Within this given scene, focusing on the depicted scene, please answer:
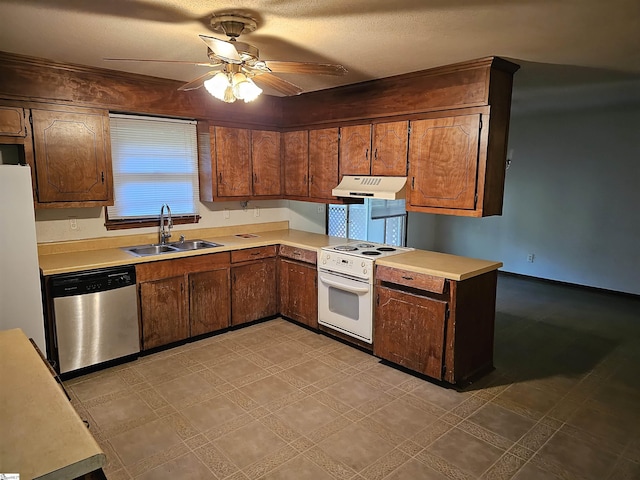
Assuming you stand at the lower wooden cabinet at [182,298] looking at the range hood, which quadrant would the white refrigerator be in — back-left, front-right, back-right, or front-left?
back-right

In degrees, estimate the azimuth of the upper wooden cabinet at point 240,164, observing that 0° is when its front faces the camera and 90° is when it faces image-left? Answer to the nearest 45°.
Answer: approximately 315°

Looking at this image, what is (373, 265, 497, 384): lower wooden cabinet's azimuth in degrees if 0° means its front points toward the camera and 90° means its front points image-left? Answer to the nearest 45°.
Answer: approximately 45°

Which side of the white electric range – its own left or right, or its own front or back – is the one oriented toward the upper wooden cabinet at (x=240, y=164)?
right
